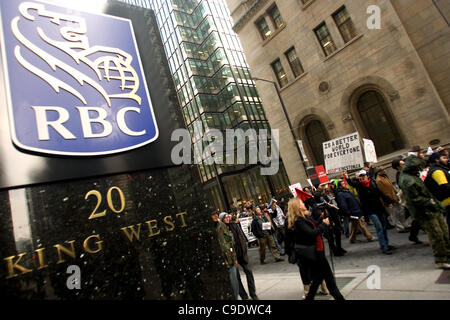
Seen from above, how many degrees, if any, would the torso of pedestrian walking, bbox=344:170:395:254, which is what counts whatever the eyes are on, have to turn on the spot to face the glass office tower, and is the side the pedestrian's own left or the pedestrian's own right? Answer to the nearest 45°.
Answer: approximately 135° to the pedestrian's own right

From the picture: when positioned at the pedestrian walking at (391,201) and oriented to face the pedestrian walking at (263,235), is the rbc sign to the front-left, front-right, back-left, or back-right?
front-left

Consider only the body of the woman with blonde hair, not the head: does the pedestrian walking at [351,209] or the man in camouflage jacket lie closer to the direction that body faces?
the man in camouflage jacket

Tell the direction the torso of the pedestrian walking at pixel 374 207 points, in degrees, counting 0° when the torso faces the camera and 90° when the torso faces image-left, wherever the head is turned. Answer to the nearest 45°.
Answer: approximately 0°

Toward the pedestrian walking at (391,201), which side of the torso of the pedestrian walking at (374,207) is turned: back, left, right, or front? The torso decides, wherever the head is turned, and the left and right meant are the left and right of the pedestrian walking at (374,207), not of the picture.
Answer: back

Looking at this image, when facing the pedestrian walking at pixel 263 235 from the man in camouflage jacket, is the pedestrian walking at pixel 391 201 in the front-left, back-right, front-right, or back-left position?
front-right

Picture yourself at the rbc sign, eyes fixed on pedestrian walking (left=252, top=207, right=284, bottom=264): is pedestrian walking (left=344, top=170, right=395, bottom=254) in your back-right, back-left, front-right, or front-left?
front-right
